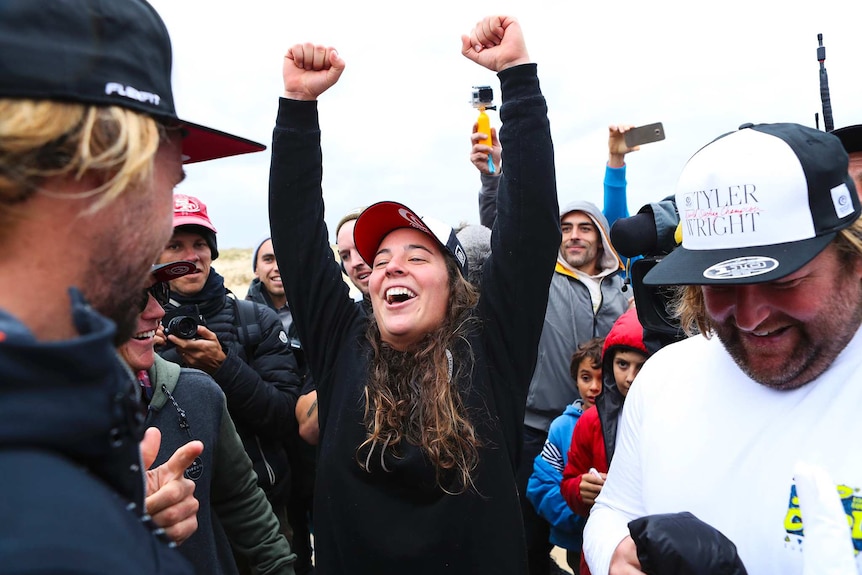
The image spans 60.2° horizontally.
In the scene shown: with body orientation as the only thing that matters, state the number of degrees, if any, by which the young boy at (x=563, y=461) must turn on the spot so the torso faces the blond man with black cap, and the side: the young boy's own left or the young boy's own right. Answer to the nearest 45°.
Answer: approximately 45° to the young boy's own right

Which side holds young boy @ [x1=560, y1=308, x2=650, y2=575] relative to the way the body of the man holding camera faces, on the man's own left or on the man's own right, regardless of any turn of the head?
on the man's own left

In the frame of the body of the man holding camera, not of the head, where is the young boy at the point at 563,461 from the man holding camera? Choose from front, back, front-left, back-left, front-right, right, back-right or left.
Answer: back-left

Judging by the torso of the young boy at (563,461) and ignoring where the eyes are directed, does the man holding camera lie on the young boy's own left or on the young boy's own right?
on the young boy's own right

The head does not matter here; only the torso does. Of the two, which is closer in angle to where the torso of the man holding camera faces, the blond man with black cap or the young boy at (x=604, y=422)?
the blond man with black cap

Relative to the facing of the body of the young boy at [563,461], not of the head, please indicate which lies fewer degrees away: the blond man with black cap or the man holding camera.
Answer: the blond man with black cap
